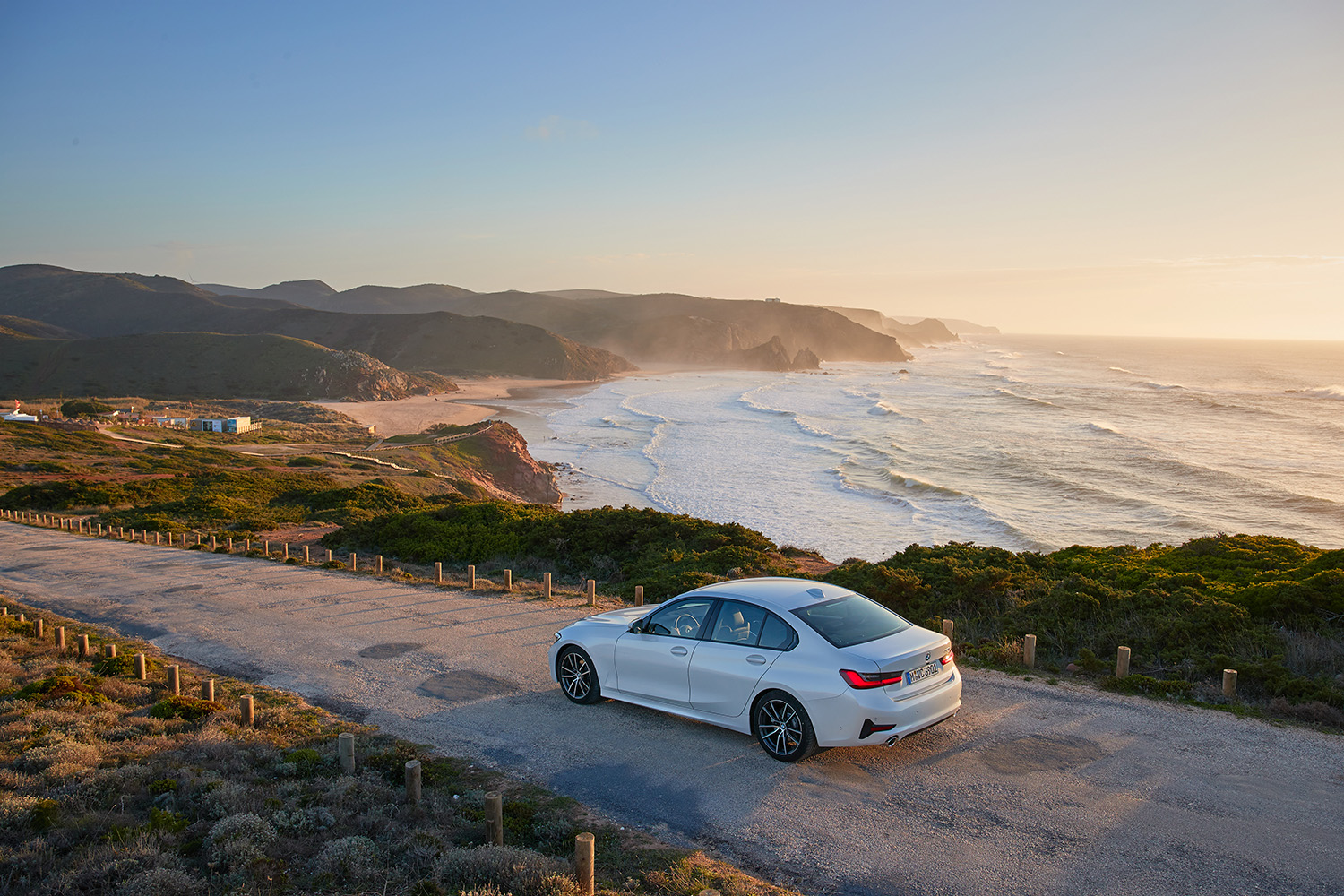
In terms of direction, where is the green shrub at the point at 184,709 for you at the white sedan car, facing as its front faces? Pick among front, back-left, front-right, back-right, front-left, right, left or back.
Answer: front-left

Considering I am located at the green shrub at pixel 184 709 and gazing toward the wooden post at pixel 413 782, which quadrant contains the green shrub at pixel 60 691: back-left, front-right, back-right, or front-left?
back-right

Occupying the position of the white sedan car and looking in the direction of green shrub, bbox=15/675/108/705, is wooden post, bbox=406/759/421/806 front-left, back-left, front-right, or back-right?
front-left

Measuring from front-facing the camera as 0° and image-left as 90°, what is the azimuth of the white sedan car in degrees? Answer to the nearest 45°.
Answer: approximately 135°

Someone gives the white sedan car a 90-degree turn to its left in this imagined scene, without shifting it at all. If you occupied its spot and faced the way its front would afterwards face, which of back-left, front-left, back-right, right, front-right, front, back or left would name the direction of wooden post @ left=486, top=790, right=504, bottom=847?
front

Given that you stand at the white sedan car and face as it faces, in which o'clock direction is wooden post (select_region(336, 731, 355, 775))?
The wooden post is roughly at 10 o'clock from the white sedan car.
